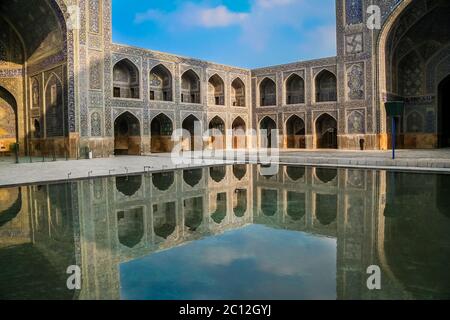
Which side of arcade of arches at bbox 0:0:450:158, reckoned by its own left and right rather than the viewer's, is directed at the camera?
front

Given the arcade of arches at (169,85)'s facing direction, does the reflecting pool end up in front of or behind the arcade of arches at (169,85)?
in front
